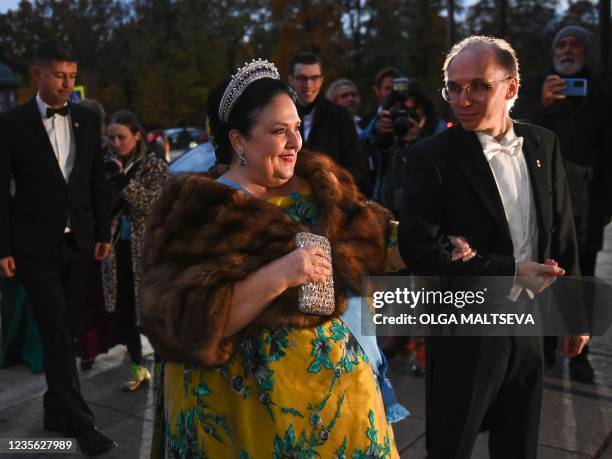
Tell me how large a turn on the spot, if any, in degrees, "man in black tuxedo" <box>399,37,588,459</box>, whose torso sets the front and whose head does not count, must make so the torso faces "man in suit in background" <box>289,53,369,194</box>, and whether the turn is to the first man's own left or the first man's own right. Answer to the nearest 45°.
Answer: approximately 180°

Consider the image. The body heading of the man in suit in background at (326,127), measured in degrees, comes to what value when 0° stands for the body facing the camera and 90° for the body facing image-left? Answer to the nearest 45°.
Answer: approximately 0°

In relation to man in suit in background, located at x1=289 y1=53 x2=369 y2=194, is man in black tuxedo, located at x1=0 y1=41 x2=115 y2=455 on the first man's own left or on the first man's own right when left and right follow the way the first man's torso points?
on the first man's own right

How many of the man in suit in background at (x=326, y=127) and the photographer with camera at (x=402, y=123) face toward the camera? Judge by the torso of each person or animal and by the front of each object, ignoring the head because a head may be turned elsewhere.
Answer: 2

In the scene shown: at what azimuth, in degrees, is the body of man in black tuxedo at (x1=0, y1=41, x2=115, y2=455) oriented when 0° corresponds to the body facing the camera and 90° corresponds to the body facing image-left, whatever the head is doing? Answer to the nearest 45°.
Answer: approximately 315°

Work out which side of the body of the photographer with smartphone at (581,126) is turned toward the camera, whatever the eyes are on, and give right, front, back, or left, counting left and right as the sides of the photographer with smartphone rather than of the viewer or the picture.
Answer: front

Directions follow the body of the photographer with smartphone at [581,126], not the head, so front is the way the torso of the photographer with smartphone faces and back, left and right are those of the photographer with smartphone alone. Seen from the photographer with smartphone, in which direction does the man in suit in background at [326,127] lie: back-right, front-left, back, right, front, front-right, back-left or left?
right

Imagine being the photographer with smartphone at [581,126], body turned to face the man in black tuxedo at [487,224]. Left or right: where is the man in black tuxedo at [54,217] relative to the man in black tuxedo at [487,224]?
right

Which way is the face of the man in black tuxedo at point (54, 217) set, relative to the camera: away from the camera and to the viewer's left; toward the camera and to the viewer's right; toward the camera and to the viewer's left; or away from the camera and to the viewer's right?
toward the camera and to the viewer's right

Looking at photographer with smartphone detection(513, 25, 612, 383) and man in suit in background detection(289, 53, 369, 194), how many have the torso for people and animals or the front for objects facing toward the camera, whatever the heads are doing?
2

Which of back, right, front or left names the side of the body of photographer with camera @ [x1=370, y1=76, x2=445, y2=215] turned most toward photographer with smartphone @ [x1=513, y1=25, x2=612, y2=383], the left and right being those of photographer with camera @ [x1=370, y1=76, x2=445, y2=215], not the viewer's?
left

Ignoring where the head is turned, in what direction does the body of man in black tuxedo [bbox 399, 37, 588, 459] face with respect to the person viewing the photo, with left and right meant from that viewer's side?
facing the viewer and to the right of the viewer

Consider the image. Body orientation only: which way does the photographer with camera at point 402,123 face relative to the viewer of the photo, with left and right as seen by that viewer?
facing the viewer
